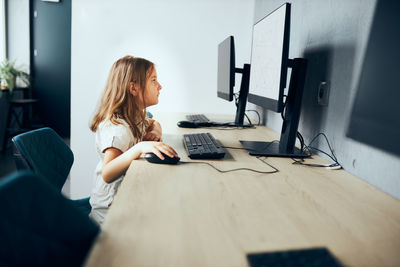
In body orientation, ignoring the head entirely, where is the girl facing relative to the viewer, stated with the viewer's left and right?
facing to the right of the viewer

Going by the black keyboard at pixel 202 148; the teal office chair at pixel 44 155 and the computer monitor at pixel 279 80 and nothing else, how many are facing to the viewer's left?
2

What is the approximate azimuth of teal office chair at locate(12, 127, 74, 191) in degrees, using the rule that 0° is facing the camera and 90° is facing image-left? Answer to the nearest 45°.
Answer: approximately 315°

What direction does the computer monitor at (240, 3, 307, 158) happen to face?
to the viewer's left

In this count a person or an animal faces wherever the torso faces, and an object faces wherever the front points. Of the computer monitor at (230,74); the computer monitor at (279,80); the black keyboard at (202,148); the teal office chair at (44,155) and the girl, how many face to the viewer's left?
3

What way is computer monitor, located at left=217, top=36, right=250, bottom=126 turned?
to the viewer's left

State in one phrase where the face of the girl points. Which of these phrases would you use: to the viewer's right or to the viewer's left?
to the viewer's right

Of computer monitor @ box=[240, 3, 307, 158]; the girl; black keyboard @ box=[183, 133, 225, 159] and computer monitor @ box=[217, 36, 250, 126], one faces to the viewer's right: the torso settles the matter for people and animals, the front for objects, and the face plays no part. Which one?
the girl

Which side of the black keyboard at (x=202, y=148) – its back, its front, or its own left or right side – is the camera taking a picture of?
left

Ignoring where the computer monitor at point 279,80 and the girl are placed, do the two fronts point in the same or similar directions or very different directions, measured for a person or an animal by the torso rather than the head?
very different directions

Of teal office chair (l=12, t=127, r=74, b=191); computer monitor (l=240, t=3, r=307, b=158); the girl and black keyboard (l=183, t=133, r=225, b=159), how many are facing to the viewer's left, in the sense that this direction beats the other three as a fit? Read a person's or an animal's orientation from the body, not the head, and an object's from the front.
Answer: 2
